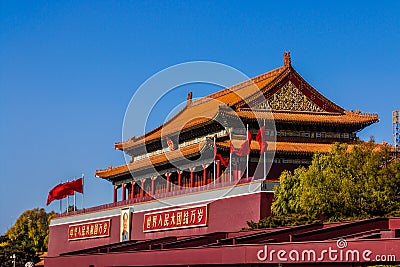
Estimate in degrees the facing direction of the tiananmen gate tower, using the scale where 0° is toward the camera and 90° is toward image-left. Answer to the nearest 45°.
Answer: approximately 45°
